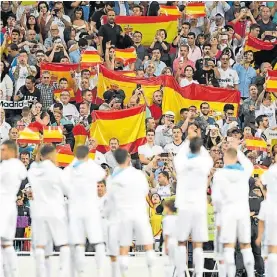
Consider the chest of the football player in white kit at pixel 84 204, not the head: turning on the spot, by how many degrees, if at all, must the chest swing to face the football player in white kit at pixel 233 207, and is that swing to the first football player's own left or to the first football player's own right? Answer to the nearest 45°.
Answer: approximately 90° to the first football player's own right

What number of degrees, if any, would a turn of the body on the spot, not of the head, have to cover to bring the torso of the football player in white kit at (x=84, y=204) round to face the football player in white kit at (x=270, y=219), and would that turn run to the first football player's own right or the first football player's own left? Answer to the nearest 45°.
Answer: approximately 90° to the first football player's own right

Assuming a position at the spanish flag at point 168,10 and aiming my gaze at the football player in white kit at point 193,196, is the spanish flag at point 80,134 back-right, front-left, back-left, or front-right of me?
front-right

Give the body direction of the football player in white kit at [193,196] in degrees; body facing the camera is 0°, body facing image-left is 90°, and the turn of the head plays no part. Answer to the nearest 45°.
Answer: approximately 180°

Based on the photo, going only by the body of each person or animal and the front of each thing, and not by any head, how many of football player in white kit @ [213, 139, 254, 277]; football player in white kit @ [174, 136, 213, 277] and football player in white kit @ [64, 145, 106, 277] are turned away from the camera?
3

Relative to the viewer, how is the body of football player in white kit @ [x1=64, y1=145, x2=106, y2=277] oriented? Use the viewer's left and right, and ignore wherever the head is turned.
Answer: facing away from the viewer

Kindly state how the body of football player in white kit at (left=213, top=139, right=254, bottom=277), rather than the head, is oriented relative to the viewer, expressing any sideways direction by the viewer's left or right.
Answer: facing away from the viewer

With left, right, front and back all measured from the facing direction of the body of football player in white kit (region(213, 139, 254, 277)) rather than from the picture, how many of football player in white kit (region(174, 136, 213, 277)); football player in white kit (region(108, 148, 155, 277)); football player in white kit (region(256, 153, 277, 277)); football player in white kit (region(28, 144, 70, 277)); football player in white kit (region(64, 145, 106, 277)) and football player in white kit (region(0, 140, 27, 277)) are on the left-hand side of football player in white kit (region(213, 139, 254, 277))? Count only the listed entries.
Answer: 5

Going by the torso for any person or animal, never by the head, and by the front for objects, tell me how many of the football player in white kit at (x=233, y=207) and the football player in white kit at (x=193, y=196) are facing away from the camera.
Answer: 2

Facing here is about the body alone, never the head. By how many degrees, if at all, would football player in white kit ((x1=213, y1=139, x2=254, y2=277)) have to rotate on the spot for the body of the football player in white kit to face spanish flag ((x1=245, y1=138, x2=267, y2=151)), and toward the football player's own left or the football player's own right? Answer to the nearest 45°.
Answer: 0° — they already face it

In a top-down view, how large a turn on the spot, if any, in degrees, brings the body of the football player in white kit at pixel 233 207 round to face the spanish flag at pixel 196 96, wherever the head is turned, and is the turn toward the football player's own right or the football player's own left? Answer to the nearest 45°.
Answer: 0° — they already face it

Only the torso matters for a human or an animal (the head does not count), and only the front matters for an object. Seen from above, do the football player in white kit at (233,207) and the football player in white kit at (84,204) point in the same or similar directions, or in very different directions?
same or similar directions

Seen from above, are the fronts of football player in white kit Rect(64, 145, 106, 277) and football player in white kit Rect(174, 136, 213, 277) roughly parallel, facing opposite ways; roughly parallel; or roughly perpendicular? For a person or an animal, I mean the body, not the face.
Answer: roughly parallel
